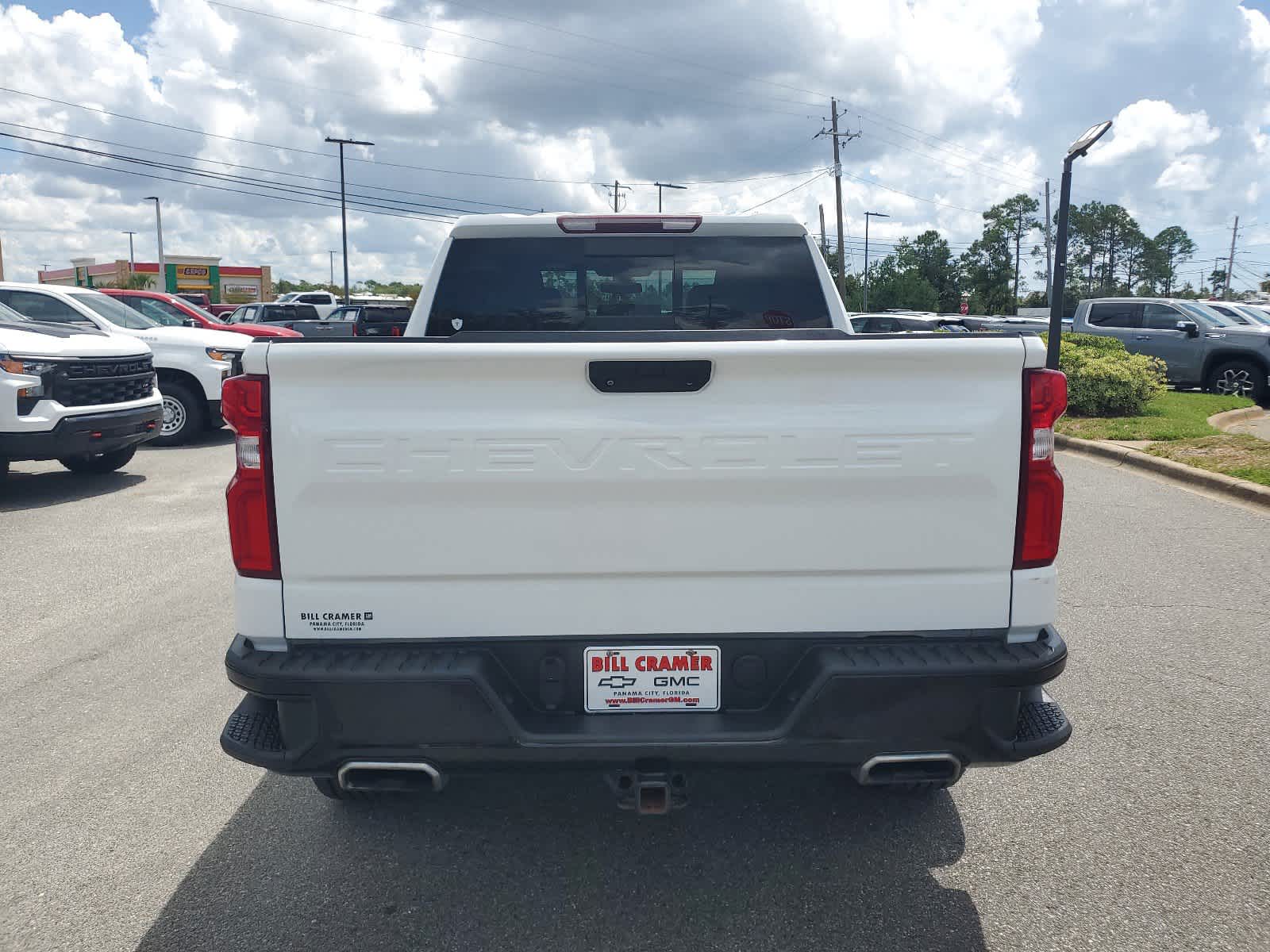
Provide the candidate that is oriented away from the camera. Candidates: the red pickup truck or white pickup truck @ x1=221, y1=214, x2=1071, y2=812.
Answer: the white pickup truck

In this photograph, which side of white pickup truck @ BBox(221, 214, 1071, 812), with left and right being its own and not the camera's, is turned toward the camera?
back

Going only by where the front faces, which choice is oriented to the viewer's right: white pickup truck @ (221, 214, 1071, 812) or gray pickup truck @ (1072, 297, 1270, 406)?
the gray pickup truck

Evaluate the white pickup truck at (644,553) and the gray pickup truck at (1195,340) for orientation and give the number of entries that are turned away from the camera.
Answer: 1

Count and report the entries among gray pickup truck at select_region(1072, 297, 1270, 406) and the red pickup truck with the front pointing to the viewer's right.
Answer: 2

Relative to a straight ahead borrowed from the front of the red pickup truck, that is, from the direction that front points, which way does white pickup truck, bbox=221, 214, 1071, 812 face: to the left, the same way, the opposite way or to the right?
to the left

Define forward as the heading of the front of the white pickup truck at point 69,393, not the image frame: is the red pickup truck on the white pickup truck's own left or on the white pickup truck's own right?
on the white pickup truck's own left

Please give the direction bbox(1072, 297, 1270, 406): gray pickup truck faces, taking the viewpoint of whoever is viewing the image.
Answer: facing to the right of the viewer

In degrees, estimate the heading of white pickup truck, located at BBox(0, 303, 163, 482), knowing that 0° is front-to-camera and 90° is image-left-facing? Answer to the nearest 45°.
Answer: approximately 315°

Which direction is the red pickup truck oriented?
to the viewer's right
